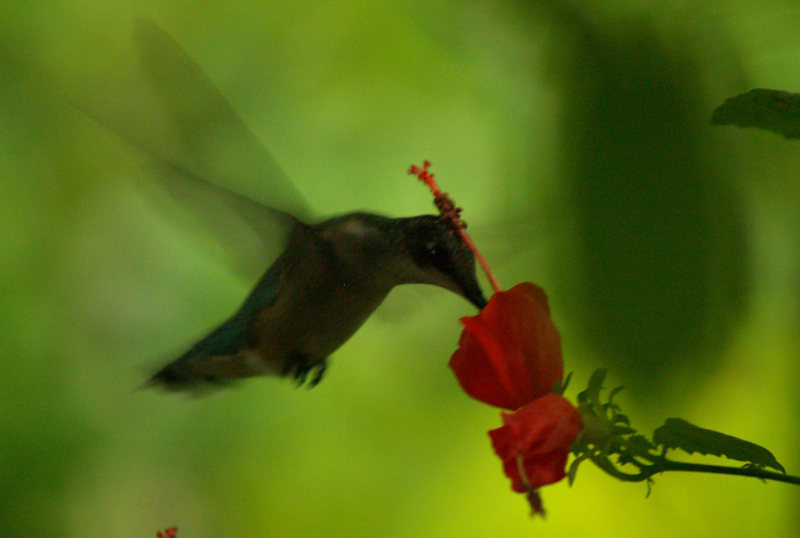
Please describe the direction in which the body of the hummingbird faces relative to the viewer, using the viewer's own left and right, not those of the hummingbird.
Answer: facing to the right of the viewer
